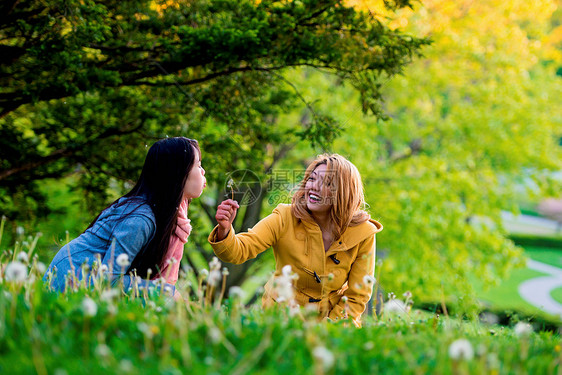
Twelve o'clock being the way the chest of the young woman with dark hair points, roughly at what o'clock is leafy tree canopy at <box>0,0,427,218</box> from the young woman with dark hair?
The leafy tree canopy is roughly at 9 o'clock from the young woman with dark hair.

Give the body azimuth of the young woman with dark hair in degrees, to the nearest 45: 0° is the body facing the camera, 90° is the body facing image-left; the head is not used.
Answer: approximately 270°

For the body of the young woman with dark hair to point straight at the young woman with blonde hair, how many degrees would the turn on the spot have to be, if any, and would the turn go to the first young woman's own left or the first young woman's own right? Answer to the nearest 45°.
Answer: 0° — they already face them

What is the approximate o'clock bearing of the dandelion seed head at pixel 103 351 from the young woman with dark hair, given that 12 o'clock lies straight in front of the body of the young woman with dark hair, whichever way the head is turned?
The dandelion seed head is roughly at 3 o'clock from the young woman with dark hair.

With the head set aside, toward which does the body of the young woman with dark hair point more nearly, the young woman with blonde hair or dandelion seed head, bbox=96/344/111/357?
the young woman with blonde hair
